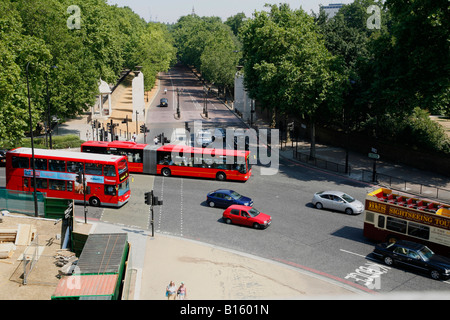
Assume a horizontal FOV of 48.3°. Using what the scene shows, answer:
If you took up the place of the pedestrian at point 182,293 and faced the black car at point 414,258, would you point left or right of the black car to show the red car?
left

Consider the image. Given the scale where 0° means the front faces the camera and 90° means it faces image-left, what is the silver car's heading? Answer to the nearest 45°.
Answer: approximately 315°

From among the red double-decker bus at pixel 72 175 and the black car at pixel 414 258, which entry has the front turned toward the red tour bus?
the red double-decker bus

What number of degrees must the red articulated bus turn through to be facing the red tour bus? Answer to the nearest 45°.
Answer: approximately 45° to its right

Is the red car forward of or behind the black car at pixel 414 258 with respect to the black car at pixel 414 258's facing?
behind

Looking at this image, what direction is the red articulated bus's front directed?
to the viewer's right

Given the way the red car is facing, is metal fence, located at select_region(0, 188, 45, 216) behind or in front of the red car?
behind
